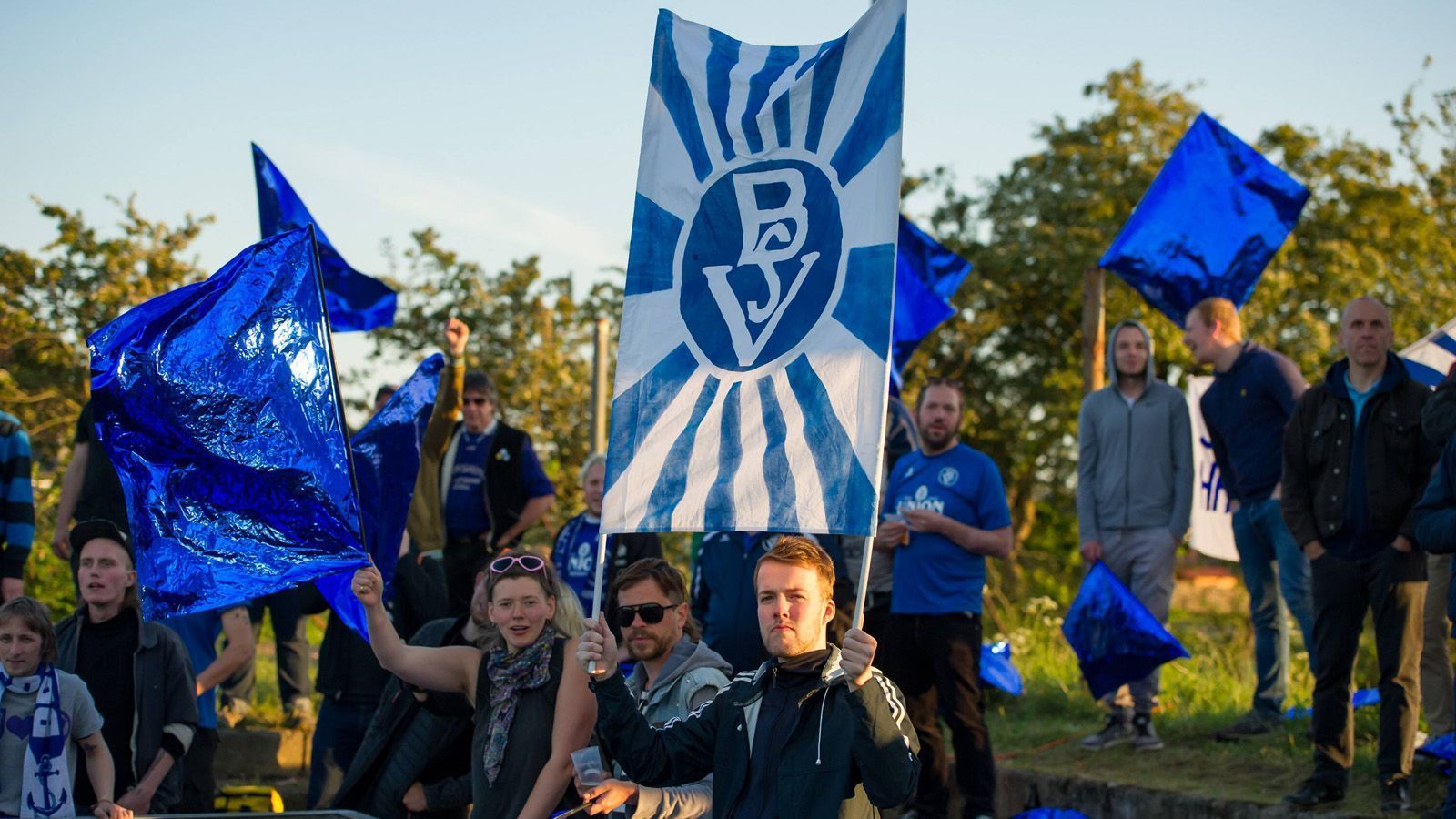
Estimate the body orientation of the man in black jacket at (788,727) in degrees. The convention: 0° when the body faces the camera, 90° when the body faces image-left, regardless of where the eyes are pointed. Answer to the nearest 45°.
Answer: approximately 45°

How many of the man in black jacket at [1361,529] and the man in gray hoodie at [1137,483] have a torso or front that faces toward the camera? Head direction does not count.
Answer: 2

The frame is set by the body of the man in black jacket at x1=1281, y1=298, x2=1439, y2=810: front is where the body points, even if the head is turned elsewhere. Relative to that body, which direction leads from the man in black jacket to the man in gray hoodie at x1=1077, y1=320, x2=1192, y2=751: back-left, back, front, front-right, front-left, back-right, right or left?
back-right

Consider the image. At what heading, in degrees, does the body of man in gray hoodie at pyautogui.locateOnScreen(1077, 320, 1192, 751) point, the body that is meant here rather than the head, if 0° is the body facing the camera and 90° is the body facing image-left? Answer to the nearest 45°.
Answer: approximately 0°

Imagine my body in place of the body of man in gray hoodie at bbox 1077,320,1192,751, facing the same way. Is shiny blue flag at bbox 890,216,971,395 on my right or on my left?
on my right

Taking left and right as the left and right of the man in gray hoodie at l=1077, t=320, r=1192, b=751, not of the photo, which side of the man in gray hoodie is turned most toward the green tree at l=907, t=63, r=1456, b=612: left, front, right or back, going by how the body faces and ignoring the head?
back

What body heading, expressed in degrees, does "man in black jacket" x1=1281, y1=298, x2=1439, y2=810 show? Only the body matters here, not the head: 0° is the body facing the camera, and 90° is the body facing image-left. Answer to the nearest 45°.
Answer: approximately 0°

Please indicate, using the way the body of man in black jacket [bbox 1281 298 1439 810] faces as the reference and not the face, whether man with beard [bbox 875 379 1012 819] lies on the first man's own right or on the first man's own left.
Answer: on the first man's own right

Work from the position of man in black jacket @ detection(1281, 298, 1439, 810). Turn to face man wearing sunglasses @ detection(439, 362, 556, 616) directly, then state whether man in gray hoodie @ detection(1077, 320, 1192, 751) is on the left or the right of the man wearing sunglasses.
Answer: right
